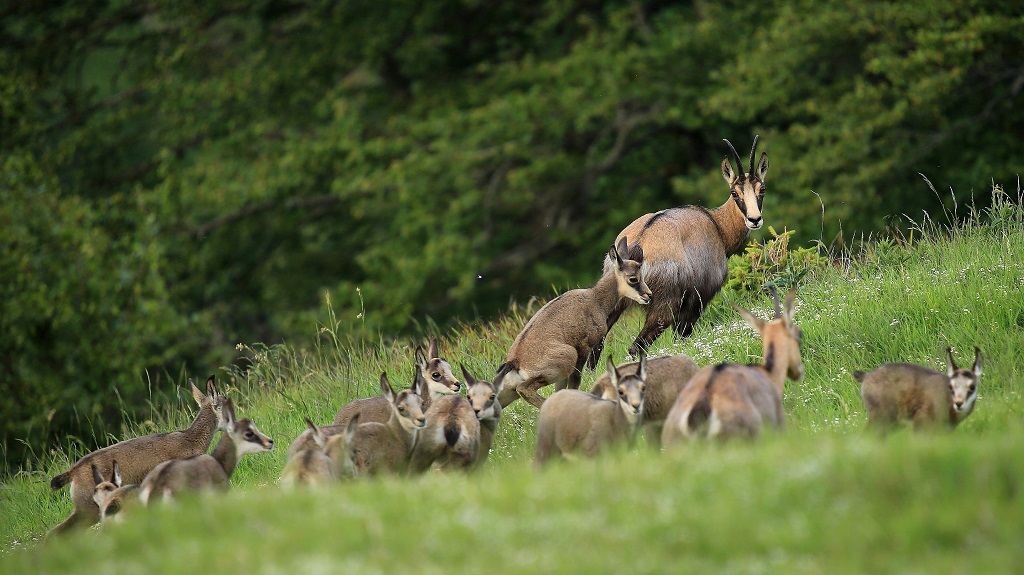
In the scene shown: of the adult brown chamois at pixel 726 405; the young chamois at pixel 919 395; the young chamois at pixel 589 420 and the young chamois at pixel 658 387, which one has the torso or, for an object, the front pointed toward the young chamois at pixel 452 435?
the young chamois at pixel 658 387

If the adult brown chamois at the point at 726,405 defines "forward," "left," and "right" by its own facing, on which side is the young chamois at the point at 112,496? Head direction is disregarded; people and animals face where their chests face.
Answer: on its left

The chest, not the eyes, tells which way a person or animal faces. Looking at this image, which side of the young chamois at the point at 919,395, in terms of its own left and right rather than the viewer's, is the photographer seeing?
right

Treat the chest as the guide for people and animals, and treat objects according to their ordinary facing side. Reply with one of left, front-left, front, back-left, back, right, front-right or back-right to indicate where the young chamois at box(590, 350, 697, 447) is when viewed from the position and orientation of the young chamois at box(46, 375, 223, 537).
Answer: front-right

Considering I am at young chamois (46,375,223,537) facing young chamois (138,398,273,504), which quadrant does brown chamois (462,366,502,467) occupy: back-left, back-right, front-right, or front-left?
front-left

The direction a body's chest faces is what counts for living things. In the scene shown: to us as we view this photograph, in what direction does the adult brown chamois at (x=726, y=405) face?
facing away from the viewer and to the right of the viewer

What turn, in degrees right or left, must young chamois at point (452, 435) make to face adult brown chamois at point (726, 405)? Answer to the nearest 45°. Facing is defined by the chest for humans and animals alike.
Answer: approximately 90° to its right

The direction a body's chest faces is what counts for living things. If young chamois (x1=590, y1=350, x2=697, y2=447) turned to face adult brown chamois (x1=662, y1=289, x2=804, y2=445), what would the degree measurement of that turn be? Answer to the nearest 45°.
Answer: approximately 90° to its left

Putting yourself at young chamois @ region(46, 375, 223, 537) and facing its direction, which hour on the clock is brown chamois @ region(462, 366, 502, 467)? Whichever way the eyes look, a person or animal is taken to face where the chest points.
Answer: The brown chamois is roughly at 1 o'clock from the young chamois.

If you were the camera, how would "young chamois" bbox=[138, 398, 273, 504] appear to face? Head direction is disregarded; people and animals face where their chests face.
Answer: facing to the right of the viewer

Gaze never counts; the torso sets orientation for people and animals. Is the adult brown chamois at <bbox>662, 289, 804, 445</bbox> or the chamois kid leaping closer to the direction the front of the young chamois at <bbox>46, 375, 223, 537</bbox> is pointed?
the chamois kid leaping
